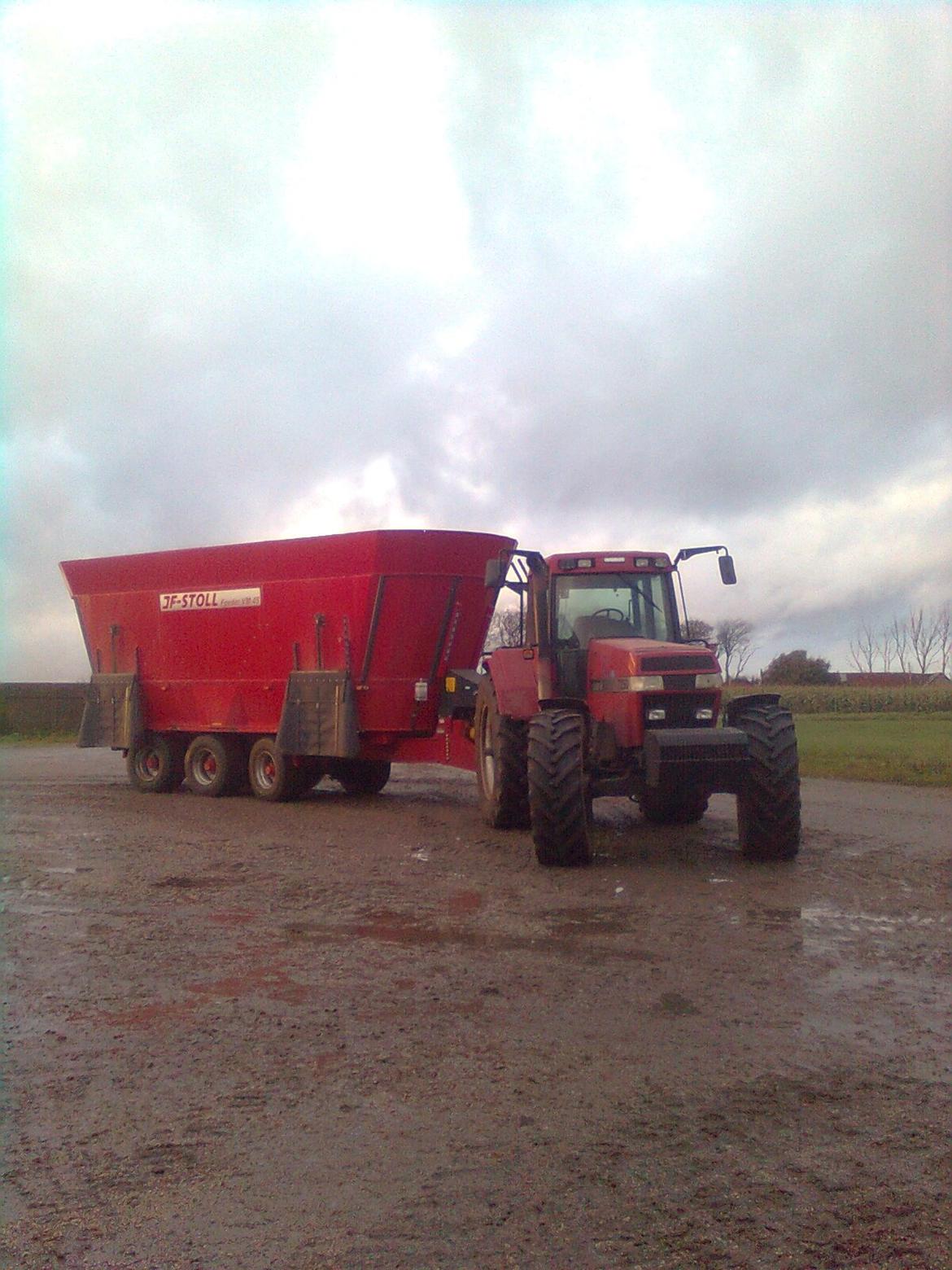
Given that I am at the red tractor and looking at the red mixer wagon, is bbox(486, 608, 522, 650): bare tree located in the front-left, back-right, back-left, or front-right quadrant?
front-right

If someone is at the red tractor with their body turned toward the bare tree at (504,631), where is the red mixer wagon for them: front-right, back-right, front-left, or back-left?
front-left

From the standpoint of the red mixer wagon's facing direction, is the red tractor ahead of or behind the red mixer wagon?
ahead

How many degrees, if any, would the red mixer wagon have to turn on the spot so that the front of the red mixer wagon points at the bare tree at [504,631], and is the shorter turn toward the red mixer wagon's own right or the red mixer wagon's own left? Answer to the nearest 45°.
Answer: approximately 45° to the red mixer wagon's own left
